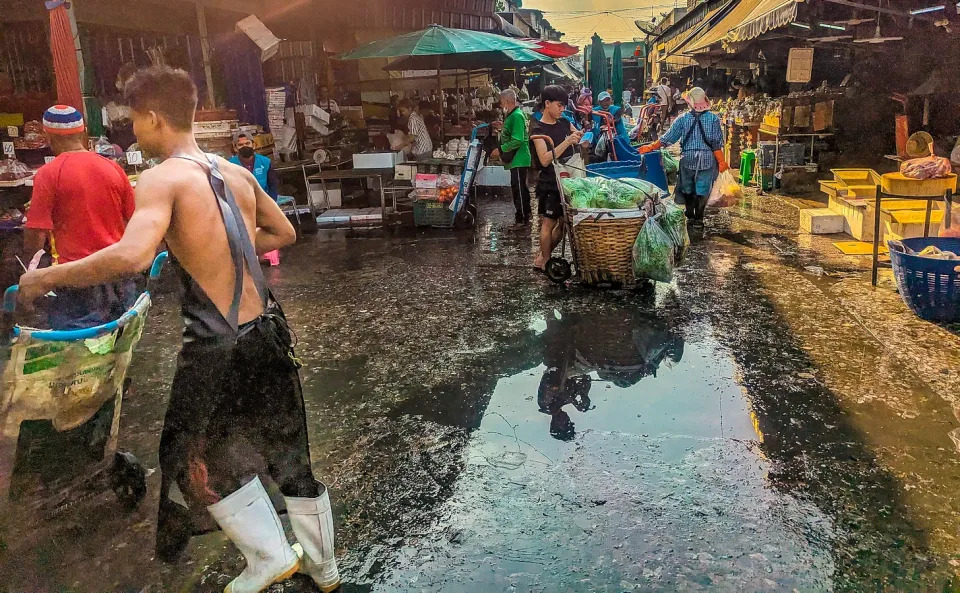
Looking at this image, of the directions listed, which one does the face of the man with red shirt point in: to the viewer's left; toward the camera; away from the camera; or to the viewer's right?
away from the camera

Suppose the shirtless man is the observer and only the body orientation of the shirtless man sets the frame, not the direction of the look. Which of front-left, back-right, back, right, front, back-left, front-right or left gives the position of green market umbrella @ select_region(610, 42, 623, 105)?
right

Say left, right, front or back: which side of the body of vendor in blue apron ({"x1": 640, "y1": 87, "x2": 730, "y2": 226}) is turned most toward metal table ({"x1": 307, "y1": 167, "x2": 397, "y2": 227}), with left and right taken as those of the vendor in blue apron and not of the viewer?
left

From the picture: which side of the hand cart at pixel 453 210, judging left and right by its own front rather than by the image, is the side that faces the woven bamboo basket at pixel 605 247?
left

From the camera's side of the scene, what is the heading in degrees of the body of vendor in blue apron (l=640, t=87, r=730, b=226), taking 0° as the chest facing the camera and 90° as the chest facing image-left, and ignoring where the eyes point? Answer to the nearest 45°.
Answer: approximately 180°

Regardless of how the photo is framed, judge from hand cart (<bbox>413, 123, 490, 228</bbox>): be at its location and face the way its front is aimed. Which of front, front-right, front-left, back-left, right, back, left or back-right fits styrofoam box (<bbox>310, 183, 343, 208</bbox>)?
front-right

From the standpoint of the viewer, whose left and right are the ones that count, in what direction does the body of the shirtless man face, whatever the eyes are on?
facing away from the viewer and to the left of the viewer

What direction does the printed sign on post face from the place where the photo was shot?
facing the viewer
